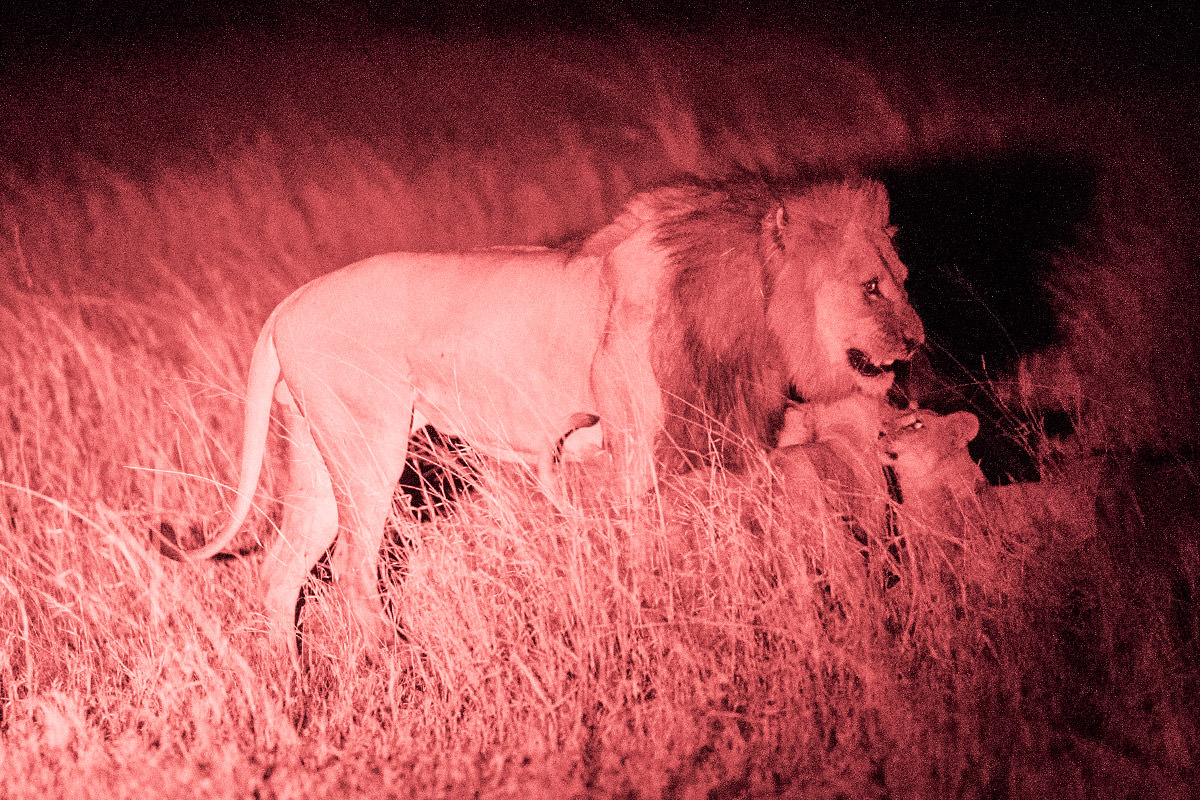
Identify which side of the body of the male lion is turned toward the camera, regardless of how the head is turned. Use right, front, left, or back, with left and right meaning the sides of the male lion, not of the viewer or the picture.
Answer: right
